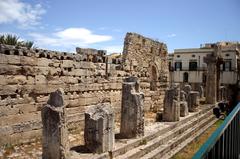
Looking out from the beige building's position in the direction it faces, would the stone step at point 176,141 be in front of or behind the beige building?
in front

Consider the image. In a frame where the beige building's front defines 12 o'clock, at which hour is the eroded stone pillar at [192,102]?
The eroded stone pillar is roughly at 12 o'clock from the beige building.

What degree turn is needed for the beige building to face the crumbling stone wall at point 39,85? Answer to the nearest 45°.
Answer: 0° — it already faces it

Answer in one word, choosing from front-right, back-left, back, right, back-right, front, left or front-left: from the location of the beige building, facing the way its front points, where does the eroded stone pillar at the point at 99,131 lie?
front

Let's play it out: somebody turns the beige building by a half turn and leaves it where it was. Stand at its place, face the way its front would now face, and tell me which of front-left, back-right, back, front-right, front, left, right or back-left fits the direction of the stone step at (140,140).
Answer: back

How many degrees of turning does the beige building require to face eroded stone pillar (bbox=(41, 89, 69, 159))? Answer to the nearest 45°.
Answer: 0° — it already faces it

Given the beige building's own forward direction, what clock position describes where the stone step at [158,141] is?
The stone step is roughly at 12 o'clock from the beige building.

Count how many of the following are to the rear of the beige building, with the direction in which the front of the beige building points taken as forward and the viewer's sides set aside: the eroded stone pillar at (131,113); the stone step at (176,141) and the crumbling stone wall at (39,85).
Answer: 0

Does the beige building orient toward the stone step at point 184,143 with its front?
yes

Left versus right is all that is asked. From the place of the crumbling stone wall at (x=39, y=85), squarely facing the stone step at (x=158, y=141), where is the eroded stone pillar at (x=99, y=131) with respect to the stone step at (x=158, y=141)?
right

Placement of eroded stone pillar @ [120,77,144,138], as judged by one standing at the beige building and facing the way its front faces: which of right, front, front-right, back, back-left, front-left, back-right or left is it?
front

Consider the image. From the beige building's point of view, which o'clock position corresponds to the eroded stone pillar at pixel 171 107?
The eroded stone pillar is roughly at 12 o'clock from the beige building.

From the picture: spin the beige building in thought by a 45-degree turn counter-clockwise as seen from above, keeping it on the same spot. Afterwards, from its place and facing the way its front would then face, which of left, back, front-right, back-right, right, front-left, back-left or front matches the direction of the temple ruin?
front-right

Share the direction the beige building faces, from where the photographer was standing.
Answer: facing the viewer

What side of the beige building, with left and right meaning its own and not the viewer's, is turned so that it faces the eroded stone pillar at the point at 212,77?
front
